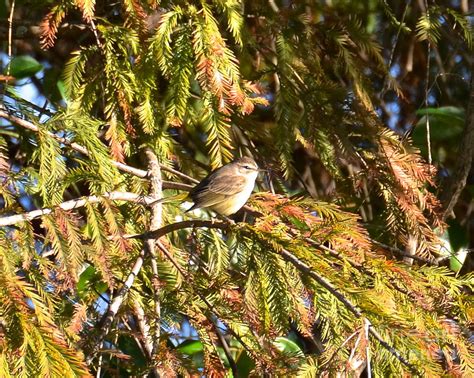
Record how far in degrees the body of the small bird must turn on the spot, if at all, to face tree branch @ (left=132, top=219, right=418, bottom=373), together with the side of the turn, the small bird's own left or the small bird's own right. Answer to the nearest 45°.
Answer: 0° — it already faces it

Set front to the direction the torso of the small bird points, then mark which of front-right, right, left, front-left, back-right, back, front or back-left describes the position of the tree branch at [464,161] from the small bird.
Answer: front

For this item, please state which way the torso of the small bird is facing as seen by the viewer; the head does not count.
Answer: to the viewer's right

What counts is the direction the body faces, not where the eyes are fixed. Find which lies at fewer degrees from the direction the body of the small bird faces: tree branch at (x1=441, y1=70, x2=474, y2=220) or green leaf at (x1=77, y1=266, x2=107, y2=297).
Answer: the tree branch

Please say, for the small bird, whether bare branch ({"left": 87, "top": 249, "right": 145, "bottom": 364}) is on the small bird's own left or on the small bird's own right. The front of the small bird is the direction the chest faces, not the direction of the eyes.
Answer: on the small bird's own right

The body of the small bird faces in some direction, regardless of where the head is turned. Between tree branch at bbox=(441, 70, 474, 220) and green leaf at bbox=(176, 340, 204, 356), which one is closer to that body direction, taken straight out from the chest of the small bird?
the tree branch

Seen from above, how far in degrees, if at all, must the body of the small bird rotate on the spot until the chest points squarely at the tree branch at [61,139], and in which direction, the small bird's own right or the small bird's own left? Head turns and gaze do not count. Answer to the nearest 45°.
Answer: approximately 135° to the small bird's own right

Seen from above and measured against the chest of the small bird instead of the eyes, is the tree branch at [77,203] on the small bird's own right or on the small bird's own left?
on the small bird's own right

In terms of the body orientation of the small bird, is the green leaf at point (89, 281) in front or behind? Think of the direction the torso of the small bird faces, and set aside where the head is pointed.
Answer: behind
